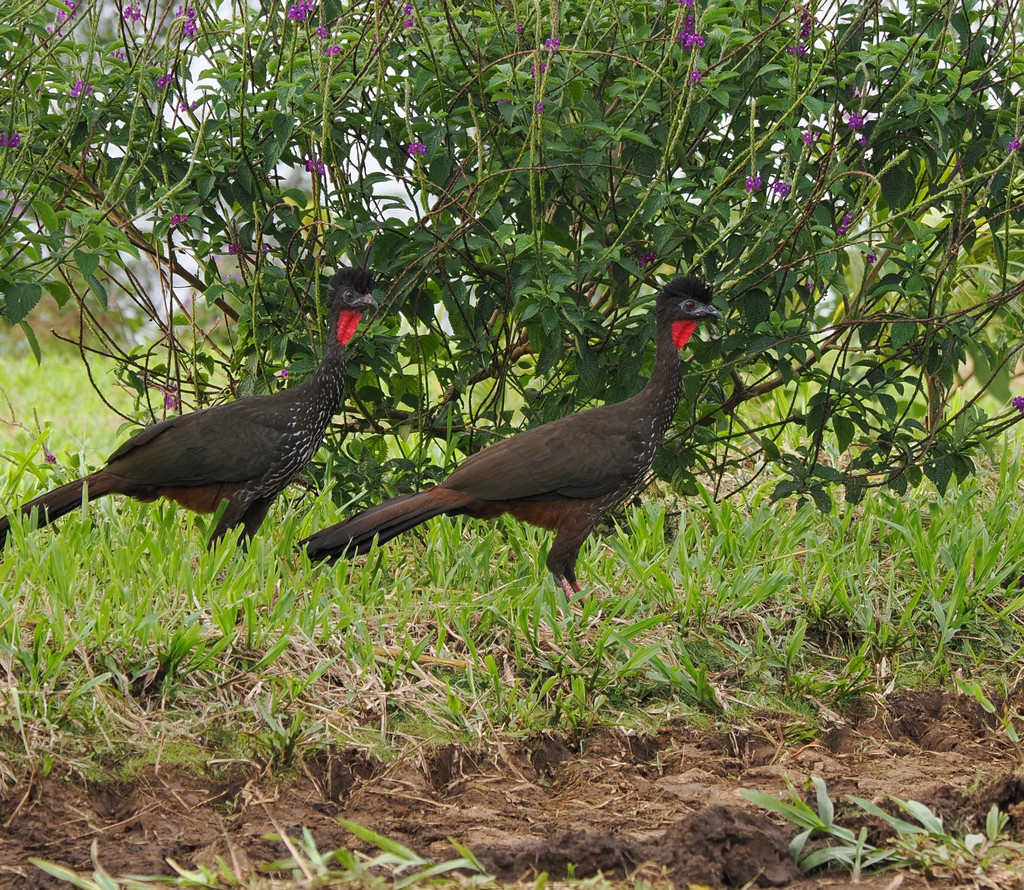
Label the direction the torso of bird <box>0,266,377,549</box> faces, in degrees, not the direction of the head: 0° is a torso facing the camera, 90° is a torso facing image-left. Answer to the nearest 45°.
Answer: approximately 270°

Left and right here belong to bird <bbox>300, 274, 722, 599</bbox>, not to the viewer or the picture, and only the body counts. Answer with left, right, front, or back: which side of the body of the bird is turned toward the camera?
right

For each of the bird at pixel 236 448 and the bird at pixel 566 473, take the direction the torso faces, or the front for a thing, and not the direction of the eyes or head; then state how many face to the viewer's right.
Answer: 2

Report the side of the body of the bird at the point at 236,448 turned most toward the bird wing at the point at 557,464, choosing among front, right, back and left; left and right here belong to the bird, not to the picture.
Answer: front

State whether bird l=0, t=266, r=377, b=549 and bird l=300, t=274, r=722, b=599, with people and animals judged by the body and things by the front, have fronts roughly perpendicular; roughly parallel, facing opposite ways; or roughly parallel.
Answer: roughly parallel
